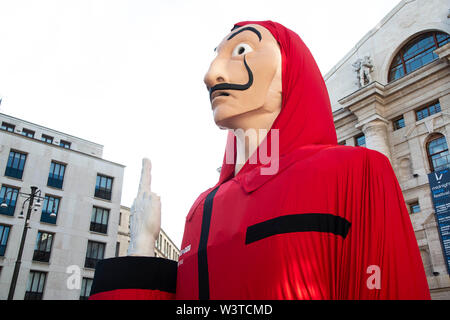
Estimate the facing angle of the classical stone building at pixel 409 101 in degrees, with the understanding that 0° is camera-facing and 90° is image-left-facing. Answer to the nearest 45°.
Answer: approximately 45°

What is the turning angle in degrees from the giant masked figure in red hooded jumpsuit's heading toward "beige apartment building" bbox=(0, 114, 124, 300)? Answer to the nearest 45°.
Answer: approximately 90° to its right

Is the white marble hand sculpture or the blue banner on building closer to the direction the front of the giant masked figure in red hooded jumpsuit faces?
the white marble hand sculpture

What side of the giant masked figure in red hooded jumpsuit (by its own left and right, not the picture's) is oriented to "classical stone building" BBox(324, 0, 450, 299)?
back

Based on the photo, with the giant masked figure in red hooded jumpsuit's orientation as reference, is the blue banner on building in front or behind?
behind

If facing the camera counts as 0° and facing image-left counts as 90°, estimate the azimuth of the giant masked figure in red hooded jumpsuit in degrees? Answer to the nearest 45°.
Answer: approximately 45°
